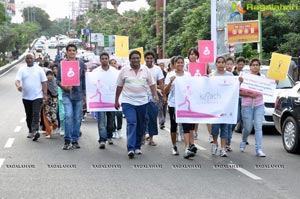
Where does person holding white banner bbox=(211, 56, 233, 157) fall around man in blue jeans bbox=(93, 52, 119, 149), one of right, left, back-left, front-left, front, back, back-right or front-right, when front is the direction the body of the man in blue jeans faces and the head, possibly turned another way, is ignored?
front-left

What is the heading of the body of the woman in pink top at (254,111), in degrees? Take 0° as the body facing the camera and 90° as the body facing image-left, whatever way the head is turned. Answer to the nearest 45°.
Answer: approximately 0°

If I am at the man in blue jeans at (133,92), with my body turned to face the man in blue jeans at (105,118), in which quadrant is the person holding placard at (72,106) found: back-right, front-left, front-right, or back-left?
front-left

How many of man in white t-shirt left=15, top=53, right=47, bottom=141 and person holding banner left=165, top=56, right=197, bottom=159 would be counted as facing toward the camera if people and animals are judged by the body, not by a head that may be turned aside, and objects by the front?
2

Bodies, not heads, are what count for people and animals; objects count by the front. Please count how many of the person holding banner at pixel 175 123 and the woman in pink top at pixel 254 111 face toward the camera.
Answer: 2

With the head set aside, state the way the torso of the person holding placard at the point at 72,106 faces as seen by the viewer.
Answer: toward the camera

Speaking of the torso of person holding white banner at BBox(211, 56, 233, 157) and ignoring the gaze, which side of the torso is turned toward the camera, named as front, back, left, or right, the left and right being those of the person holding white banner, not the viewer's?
front

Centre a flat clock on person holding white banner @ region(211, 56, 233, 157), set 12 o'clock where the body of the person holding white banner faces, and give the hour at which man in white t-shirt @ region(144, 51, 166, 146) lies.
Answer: The man in white t-shirt is roughly at 4 o'clock from the person holding white banner.

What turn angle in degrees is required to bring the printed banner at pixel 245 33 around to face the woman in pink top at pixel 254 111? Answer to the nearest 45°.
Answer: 0° — it already faces them

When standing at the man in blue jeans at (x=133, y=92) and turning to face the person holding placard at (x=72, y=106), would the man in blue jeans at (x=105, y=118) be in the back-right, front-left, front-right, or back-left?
front-right

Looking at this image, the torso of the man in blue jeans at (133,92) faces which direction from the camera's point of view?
toward the camera

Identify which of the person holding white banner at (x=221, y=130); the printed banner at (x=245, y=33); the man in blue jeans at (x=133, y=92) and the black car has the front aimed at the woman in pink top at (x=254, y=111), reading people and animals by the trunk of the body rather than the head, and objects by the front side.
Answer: the printed banner

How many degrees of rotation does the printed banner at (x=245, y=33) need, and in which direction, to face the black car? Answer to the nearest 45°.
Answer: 0° — it already faces it
